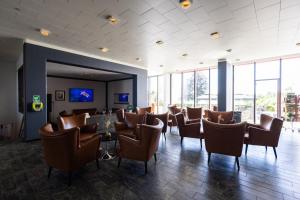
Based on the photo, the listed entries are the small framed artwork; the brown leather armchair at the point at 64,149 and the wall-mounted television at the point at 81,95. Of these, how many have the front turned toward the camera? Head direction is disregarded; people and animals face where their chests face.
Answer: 2

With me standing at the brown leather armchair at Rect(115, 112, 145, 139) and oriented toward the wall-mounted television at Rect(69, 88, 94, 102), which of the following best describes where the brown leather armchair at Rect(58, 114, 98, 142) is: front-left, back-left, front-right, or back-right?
front-left

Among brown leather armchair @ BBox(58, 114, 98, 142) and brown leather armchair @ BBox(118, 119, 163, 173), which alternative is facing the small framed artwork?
brown leather armchair @ BBox(118, 119, 163, 173)

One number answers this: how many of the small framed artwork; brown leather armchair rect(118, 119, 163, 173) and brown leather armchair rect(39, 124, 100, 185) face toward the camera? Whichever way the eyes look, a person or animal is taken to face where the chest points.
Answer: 1

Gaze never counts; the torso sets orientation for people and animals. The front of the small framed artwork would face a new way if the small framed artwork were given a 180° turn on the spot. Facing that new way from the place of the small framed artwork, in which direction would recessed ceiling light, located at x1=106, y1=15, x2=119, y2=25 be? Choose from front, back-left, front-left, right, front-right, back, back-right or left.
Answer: back

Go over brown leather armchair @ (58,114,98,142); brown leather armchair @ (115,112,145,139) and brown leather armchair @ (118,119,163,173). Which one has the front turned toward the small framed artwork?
brown leather armchair @ (118,119,163,173)

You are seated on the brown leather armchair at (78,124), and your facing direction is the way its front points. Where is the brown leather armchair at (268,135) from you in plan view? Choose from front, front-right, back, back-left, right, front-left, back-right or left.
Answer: front

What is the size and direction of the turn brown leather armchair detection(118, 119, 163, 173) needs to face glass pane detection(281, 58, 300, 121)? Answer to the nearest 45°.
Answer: approximately 90° to its right

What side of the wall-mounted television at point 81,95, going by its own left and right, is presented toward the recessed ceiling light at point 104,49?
front

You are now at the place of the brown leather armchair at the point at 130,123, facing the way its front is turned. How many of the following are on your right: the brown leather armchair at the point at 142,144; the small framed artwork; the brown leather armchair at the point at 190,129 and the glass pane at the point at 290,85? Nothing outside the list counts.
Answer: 1

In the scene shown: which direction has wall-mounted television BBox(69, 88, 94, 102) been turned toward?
toward the camera

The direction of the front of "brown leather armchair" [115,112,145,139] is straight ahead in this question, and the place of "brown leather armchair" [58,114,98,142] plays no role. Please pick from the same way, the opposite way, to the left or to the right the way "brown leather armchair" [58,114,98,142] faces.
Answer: to the left

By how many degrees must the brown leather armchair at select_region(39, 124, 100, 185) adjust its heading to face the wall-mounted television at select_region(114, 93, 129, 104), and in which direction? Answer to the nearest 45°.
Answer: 0° — it already faces it

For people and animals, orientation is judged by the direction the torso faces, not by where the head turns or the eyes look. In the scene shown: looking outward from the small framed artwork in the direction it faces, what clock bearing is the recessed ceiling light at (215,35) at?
The recessed ceiling light is roughly at 11 o'clock from the small framed artwork.

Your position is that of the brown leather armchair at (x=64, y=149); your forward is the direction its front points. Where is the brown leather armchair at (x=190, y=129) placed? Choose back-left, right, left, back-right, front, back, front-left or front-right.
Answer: front-right

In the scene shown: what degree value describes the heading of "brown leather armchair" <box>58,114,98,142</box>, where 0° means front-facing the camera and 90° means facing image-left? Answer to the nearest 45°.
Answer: approximately 315°
